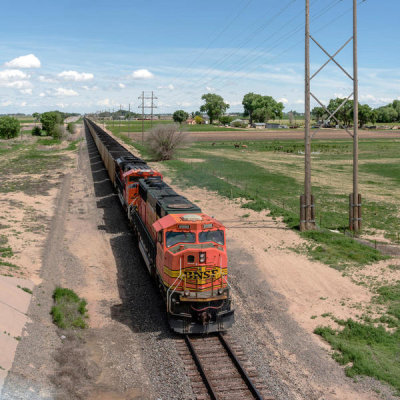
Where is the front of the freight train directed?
toward the camera

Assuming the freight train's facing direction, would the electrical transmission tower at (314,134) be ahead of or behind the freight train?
behind
